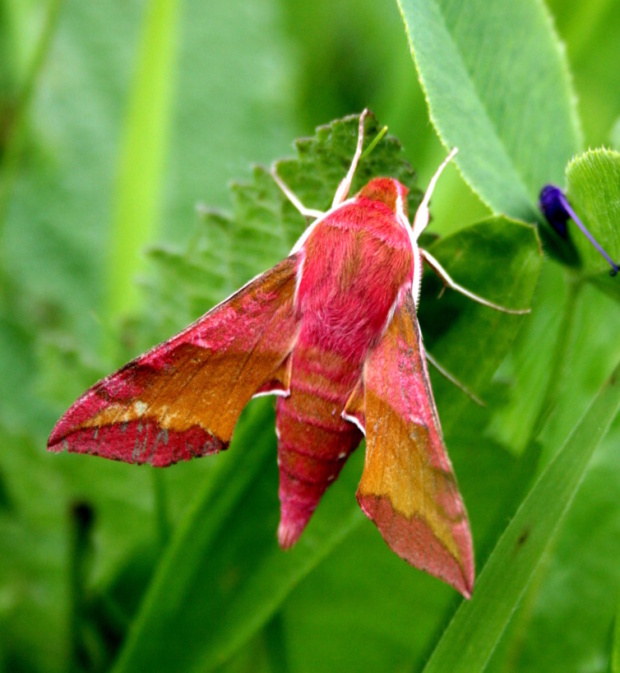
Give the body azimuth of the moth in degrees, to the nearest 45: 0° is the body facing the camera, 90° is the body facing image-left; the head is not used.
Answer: approximately 180°

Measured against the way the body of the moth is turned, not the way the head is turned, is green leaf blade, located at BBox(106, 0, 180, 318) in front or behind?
in front
